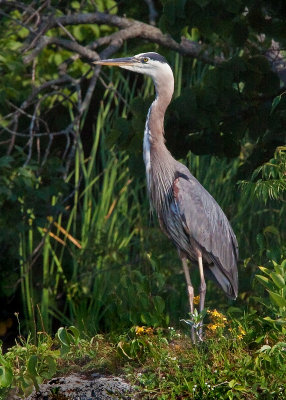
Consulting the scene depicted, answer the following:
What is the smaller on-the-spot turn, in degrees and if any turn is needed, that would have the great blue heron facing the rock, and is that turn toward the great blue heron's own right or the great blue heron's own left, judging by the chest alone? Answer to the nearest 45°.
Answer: approximately 90° to the great blue heron's own left

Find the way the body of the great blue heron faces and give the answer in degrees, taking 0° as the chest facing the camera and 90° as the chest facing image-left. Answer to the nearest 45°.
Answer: approximately 90°

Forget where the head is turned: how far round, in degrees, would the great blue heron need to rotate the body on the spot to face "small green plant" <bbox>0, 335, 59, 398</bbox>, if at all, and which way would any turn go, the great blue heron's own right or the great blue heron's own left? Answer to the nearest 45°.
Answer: approximately 45° to the great blue heron's own left
